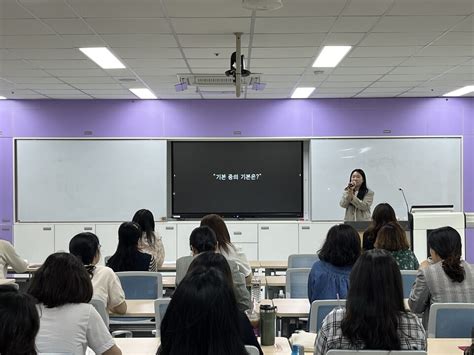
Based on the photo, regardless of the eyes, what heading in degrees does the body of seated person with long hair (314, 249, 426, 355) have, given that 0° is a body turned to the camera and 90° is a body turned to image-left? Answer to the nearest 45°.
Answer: approximately 180°

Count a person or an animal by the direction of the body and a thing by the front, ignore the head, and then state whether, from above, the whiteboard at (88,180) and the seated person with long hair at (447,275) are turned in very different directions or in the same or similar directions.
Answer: very different directions

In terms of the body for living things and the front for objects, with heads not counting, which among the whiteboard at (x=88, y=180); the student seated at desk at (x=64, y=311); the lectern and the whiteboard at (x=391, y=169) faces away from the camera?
the student seated at desk

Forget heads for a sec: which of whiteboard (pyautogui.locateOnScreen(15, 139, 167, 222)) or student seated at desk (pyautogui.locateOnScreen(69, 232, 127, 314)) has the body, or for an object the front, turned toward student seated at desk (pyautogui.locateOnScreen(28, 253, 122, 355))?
the whiteboard

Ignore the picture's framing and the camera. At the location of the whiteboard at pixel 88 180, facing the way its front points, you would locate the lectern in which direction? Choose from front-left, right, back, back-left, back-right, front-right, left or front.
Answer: front-left

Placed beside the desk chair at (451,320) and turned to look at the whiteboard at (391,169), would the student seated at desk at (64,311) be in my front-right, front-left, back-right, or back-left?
back-left

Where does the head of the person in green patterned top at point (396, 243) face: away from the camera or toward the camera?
away from the camera

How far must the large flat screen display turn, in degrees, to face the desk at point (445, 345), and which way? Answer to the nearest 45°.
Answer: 0° — it already faces it

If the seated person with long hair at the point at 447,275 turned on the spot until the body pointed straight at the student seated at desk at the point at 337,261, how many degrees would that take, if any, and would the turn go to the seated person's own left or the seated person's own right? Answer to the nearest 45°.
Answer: approximately 45° to the seated person's own left

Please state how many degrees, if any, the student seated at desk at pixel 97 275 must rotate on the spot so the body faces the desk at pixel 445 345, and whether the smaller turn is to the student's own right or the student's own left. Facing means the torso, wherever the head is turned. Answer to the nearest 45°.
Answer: approximately 90° to the student's own right

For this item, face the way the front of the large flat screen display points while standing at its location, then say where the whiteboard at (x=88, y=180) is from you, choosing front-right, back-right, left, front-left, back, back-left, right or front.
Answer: right

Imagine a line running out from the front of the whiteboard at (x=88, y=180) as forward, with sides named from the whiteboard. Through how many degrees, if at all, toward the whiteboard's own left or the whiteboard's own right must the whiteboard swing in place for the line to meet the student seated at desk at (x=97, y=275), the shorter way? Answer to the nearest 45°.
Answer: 0° — it already faces them

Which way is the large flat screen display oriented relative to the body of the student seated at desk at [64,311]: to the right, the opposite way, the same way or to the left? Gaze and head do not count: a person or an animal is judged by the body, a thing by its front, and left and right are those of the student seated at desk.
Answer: the opposite way

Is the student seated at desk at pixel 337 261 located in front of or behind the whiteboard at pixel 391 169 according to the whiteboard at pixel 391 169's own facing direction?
in front

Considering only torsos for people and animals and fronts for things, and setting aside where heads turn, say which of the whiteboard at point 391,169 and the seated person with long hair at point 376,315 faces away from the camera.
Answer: the seated person with long hair

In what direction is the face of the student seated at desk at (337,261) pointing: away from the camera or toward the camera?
away from the camera
